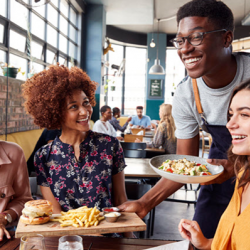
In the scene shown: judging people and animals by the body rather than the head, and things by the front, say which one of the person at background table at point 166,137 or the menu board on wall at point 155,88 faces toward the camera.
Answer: the menu board on wall

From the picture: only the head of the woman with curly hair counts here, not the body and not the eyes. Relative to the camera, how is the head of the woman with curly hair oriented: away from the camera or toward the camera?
toward the camera

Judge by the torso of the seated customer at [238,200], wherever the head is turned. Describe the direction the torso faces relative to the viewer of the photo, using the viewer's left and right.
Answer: facing the viewer and to the left of the viewer

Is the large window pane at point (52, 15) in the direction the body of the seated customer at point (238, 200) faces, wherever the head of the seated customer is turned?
no

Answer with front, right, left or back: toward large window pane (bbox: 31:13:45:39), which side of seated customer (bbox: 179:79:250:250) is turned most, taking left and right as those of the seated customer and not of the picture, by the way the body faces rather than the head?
right

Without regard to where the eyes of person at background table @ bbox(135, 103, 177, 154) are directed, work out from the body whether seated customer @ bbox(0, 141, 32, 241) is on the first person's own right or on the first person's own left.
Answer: on the first person's own left

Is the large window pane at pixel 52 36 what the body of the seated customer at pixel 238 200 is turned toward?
no

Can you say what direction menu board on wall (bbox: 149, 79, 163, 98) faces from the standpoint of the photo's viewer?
facing the viewer
